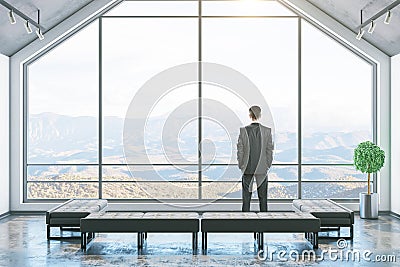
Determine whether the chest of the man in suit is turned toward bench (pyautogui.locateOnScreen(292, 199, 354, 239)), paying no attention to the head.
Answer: no

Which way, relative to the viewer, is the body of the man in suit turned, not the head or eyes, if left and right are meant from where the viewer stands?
facing away from the viewer

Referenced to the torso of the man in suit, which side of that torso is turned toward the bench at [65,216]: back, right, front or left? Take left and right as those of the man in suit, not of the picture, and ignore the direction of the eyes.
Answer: left

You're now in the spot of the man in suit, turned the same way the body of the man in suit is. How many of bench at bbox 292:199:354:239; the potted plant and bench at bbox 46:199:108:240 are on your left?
1

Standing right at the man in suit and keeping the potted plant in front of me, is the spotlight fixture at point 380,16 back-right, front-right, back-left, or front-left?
front-right

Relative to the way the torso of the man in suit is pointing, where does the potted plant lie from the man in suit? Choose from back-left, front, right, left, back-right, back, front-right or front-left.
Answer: front-right

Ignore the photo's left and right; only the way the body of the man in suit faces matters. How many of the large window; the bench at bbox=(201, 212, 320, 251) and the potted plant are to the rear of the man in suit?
1

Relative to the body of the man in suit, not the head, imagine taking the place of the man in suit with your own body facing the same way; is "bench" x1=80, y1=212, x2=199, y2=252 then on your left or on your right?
on your left

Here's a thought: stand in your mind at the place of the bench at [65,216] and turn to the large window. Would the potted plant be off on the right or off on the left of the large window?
right

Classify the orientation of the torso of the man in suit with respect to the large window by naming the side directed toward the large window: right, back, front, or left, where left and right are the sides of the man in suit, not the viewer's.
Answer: front

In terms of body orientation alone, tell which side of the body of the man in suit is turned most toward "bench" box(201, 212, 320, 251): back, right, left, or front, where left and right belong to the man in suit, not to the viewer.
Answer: back
